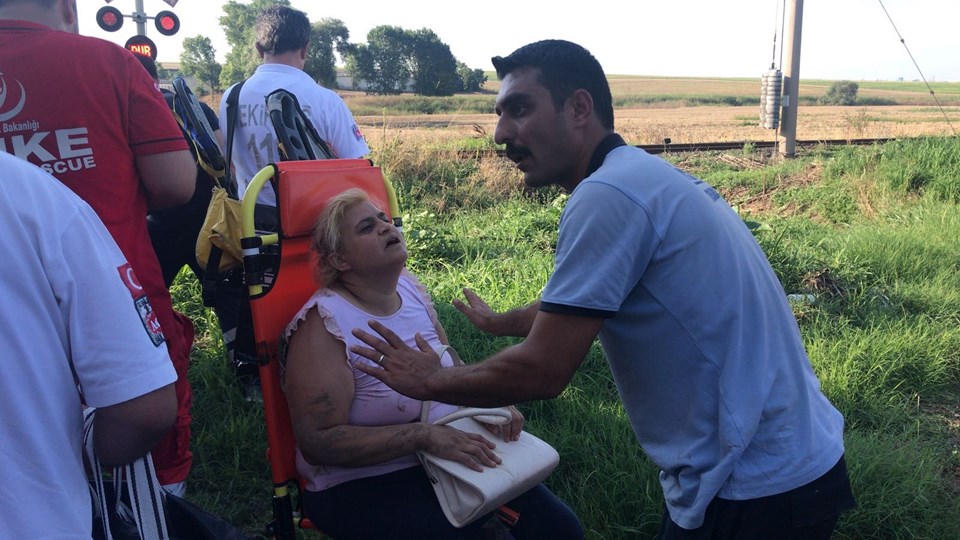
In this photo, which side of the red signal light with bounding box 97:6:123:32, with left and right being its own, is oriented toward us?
front

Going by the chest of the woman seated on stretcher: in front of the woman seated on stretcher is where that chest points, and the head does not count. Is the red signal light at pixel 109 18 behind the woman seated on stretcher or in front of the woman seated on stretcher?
behind

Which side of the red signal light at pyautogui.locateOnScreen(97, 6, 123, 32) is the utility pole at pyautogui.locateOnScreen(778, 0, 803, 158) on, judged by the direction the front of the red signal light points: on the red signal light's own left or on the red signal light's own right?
on the red signal light's own left

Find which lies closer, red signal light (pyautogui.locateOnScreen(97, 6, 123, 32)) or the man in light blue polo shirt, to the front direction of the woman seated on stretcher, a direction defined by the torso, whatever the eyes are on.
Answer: the man in light blue polo shirt

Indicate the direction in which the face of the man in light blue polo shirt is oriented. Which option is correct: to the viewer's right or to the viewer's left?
to the viewer's left

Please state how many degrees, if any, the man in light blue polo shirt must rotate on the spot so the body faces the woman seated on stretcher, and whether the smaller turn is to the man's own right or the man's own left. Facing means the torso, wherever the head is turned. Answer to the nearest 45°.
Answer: approximately 45° to the man's own right

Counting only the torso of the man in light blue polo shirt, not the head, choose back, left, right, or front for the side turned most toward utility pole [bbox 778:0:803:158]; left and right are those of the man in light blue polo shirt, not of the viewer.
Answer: right

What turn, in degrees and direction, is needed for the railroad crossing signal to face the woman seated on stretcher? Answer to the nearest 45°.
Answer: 0° — it already faces them

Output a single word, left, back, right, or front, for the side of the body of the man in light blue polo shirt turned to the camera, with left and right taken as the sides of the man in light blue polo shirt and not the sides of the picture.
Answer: left

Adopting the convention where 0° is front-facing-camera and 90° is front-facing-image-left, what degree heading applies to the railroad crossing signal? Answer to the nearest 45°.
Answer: approximately 0°

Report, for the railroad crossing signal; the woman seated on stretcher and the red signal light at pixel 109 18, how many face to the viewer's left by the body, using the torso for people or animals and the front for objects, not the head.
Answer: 0

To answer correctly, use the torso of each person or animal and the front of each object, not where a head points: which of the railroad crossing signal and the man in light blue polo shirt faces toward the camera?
the railroad crossing signal

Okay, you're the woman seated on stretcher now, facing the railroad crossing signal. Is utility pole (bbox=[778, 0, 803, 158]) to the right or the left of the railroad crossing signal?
right

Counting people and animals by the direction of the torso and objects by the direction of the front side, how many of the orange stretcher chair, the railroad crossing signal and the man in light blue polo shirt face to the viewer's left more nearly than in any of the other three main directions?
1

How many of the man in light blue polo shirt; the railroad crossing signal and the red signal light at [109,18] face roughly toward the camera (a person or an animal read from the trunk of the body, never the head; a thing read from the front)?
2

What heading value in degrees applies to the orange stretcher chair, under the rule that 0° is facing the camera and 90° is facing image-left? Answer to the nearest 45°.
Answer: approximately 315°
